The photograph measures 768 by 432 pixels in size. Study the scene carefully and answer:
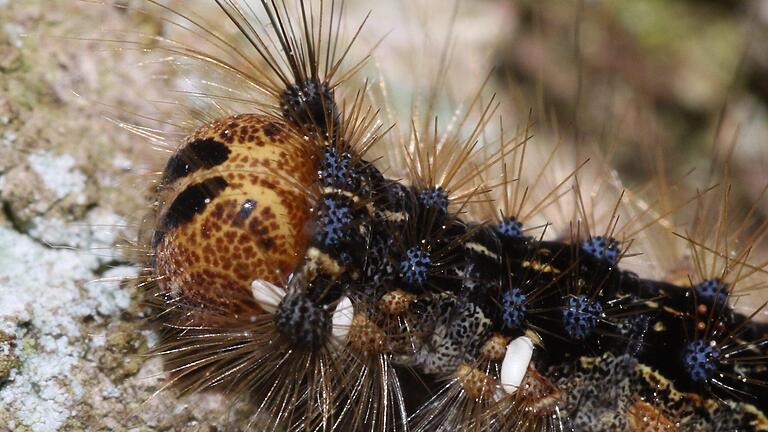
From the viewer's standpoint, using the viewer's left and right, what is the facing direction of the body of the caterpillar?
facing to the left of the viewer
